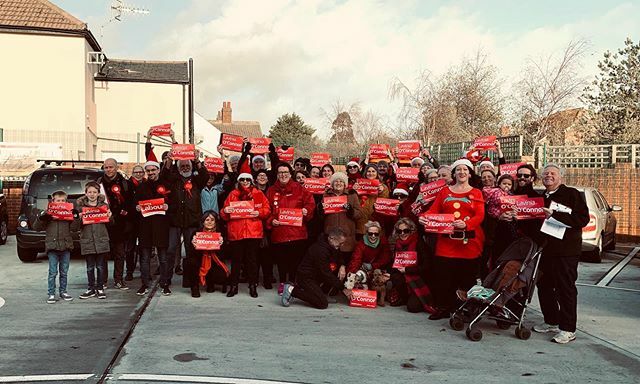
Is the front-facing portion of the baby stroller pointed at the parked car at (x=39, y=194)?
no

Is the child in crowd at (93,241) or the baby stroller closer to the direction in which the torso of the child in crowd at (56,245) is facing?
the baby stroller

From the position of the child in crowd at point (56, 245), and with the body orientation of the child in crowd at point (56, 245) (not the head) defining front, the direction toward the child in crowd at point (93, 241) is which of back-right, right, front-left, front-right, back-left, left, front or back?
left

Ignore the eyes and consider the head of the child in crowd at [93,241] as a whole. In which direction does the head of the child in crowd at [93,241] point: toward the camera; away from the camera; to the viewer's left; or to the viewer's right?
toward the camera

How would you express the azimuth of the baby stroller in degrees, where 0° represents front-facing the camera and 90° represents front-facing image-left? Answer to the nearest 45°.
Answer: approximately 45°

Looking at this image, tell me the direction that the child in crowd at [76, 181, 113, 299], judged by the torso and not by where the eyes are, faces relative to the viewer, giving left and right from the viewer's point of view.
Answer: facing the viewer

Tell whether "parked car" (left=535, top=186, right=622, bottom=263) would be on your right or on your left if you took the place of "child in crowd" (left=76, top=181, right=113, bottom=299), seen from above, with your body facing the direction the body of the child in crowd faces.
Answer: on your left

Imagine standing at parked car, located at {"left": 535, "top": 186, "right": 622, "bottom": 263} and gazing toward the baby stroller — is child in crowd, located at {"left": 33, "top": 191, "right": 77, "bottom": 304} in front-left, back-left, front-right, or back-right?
front-right

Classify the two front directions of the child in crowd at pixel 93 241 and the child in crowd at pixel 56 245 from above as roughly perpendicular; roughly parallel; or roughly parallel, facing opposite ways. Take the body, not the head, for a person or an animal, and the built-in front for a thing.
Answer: roughly parallel

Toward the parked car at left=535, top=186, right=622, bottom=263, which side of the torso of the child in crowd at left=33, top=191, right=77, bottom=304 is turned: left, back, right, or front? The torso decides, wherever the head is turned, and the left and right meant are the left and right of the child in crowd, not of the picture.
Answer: left

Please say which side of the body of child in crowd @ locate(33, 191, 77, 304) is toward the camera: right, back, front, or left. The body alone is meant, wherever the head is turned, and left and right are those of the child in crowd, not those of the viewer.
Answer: front

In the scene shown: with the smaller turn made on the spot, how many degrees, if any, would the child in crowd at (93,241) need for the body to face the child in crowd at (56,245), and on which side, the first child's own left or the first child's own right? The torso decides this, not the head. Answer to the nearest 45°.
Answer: approximately 90° to the first child's own right

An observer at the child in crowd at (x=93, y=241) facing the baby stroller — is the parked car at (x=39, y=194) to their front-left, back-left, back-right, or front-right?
back-left

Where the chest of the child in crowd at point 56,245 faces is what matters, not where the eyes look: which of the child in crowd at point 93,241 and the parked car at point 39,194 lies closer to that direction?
the child in crowd

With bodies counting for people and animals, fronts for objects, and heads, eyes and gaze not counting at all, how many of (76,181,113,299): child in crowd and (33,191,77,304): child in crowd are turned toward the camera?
2

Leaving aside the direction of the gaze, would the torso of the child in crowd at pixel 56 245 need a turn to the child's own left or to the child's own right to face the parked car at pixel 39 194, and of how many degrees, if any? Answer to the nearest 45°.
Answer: approximately 180°

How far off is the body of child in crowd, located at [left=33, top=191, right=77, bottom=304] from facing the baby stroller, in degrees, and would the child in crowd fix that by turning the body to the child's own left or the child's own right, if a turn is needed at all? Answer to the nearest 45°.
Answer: approximately 45° to the child's own left
